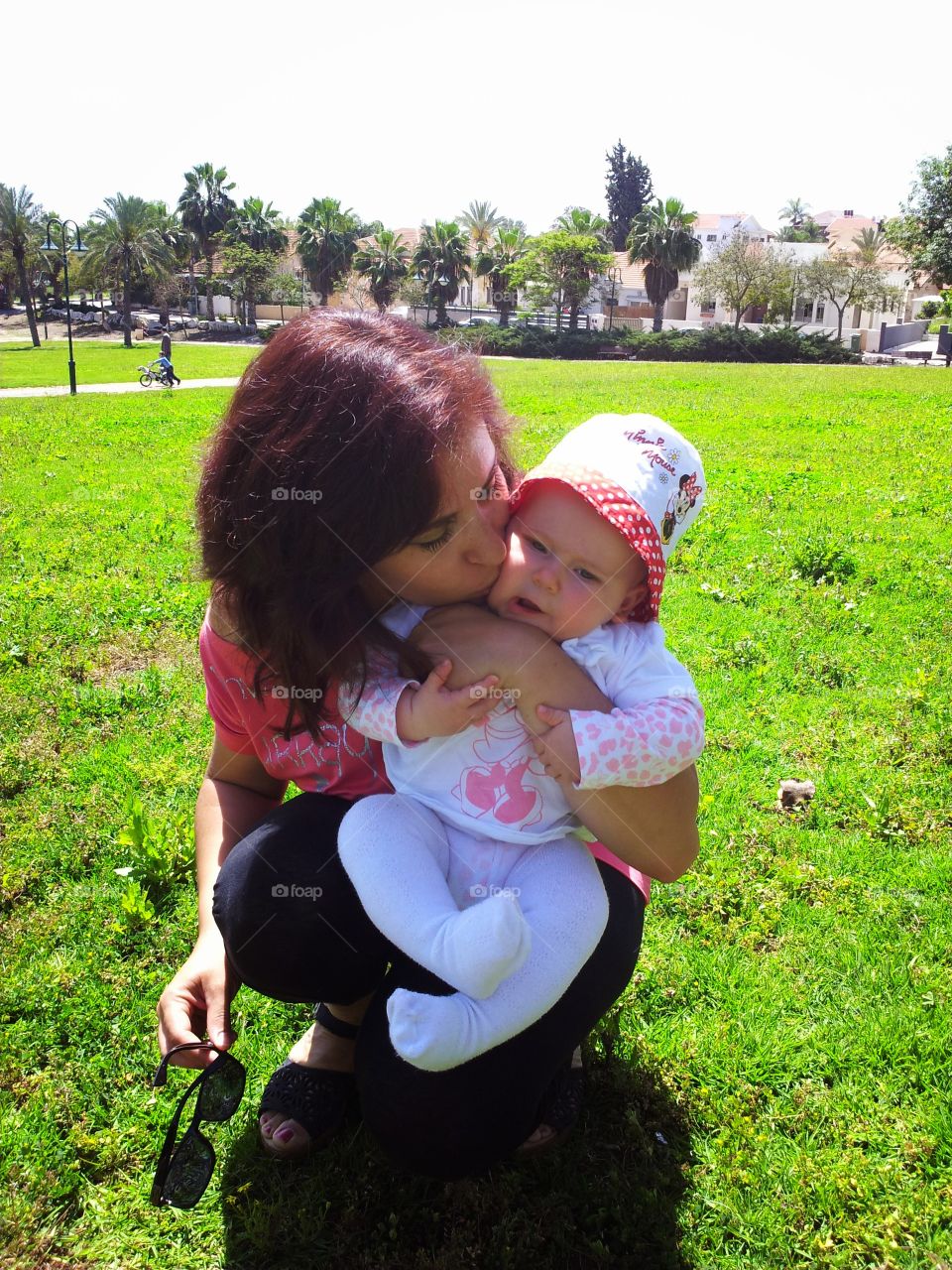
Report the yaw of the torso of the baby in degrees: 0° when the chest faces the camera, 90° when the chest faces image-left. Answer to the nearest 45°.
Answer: approximately 0°

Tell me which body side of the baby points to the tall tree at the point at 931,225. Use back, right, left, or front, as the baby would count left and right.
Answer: back

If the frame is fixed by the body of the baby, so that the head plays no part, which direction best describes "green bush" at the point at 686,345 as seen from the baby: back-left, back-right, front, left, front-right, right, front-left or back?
back

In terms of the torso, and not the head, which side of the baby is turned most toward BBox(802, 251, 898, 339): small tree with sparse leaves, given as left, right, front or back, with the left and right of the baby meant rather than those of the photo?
back
